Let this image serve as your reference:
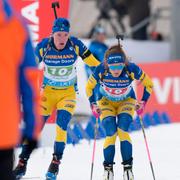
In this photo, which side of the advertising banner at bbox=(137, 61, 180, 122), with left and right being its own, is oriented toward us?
front

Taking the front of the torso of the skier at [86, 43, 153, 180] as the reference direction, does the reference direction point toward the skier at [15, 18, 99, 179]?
no

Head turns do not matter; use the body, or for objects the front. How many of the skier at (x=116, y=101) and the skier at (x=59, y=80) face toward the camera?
2

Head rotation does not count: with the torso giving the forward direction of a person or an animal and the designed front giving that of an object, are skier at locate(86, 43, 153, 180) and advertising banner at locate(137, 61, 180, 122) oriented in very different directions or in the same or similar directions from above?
same or similar directions

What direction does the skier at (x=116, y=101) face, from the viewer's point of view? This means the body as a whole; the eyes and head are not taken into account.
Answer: toward the camera

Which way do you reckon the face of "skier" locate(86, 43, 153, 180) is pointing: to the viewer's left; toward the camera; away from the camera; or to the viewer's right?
toward the camera

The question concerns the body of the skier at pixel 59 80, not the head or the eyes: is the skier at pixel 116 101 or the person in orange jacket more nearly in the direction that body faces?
the person in orange jacket

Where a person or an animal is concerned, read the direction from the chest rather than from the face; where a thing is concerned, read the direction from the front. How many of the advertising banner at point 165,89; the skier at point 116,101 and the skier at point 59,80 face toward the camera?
3

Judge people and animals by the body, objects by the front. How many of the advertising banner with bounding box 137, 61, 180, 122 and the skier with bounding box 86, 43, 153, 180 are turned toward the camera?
2

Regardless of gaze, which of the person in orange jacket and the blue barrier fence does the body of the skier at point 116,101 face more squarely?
the person in orange jacket

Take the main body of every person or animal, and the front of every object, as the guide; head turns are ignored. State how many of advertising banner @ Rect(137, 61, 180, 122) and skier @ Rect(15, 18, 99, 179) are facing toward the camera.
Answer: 2
